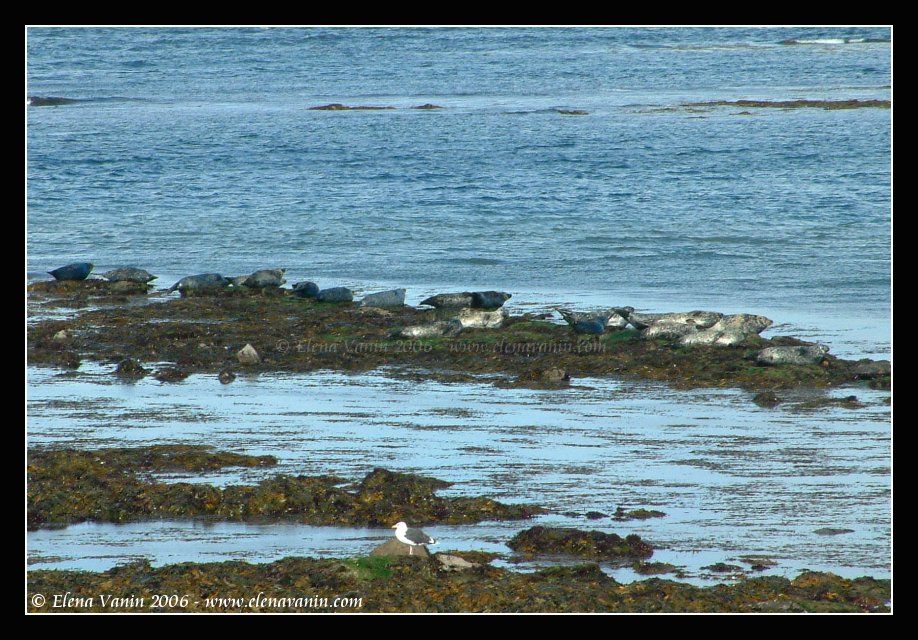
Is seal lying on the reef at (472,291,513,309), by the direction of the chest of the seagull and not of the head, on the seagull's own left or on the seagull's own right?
on the seagull's own right

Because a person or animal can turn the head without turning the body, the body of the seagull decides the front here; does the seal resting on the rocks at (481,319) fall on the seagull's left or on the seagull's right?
on the seagull's right

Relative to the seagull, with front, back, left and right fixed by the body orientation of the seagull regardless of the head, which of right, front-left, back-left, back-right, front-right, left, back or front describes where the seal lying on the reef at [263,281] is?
right

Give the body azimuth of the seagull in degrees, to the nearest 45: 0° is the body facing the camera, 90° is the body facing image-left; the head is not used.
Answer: approximately 90°

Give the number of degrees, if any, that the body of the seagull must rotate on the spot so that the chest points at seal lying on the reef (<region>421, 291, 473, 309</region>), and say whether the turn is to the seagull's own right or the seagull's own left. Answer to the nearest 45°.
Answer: approximately 90° to the seagull's own right

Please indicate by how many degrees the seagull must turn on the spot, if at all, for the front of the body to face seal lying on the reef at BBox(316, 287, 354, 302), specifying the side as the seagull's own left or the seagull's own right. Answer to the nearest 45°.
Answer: approximately 90° to the seagull's own right

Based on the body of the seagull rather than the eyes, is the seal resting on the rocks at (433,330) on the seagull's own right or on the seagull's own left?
on the seagull's own right
